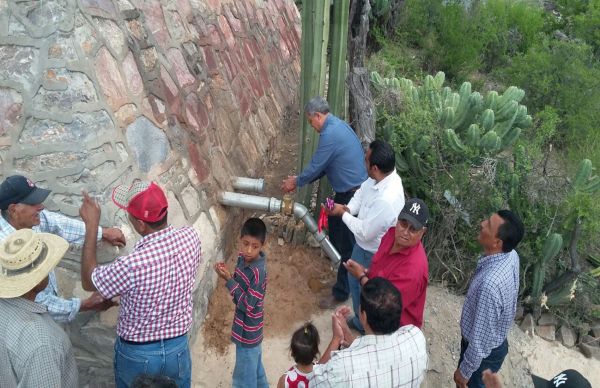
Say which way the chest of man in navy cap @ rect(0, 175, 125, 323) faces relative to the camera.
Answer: to the viewer's right

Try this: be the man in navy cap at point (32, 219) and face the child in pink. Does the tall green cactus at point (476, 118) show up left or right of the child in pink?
left

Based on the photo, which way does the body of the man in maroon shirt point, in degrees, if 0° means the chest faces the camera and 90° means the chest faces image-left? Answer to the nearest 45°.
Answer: approximately 45°

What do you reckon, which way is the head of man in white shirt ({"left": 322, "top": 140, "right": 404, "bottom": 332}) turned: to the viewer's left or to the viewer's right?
to the viewer's left

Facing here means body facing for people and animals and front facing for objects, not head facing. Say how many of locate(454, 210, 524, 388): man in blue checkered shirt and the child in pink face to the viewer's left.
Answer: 1

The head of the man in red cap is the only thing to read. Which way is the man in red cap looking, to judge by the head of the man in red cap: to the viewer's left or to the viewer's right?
to the viewer's left

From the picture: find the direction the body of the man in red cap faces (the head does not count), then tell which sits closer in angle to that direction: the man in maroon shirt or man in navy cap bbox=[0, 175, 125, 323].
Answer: the man in navy cap

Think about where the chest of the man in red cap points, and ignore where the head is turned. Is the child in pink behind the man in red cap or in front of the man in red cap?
behind

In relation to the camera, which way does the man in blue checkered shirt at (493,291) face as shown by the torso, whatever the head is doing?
to the viewer's left

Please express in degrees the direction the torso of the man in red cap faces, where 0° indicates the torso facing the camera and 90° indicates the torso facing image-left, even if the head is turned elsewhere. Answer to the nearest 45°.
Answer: approximately 135°

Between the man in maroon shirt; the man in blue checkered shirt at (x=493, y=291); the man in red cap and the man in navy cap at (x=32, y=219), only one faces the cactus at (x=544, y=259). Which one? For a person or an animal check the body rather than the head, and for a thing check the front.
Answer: the man in navy cap

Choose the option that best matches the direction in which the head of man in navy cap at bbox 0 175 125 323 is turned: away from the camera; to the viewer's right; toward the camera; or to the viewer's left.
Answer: to the viewer's right

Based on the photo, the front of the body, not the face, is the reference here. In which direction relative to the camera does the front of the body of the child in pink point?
away from the camera

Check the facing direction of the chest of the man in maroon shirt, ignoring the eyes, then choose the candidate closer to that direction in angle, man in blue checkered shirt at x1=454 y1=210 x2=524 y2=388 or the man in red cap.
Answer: the man in red cap

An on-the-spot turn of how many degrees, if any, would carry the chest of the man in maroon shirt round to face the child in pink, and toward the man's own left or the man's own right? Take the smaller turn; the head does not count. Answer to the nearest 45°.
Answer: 0° — they already face them

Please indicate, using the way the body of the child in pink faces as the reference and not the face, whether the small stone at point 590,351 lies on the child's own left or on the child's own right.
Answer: on the child's own right
